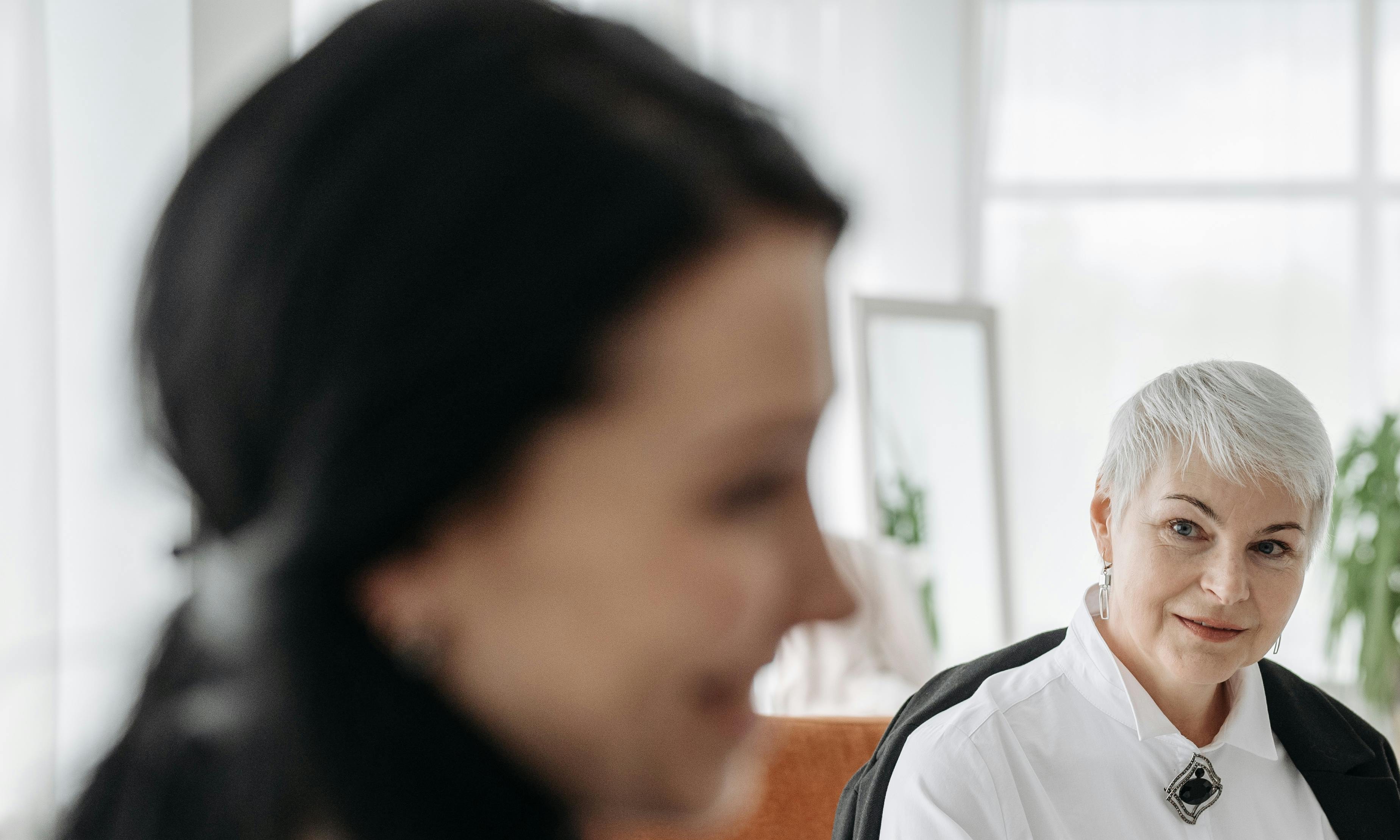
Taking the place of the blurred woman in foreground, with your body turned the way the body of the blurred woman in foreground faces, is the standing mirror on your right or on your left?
on your left

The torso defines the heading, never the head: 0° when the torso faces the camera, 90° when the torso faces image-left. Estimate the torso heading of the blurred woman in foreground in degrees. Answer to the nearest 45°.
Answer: approximately 270°

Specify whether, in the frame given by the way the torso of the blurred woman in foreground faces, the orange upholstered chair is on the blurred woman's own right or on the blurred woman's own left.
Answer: on the blurred woman's own left

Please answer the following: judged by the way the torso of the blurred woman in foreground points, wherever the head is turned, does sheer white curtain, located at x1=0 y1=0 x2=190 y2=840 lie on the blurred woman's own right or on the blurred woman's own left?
on the blurred woman's own left
